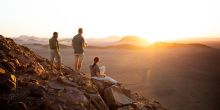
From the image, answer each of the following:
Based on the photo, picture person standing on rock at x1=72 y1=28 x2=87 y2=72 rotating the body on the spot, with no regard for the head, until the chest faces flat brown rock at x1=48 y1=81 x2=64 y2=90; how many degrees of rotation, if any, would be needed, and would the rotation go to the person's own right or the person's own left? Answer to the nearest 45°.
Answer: approximately 135° to the person's own right

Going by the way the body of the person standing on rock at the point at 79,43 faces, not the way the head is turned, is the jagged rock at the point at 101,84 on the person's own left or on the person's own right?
on the person's own right

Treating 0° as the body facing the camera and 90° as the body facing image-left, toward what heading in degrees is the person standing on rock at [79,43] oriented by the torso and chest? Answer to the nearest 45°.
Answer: approximately 225°

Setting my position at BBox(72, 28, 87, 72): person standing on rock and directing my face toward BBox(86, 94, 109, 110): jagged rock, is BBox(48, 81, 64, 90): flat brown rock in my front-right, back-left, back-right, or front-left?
front-right

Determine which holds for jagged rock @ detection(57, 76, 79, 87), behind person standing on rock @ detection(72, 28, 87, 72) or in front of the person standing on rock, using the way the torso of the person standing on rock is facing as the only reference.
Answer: behind

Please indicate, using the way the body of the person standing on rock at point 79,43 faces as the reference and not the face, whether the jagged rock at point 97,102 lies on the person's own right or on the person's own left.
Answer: on the person's own right

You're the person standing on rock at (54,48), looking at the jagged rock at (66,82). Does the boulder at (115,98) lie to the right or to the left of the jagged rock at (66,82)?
left

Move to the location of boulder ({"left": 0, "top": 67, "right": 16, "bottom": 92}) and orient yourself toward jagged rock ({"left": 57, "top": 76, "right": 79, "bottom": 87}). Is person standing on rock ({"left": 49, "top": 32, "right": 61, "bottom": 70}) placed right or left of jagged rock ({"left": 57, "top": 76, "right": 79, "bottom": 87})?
left

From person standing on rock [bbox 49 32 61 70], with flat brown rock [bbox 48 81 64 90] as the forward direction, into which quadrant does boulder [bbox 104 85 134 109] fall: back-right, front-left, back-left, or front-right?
front-left

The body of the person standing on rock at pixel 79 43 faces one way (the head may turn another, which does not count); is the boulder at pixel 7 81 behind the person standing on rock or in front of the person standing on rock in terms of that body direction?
behind
